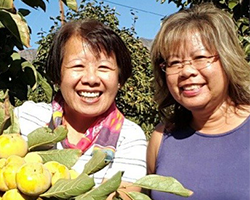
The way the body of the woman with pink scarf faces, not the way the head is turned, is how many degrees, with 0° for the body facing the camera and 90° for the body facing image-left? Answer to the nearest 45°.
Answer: approximately 0°

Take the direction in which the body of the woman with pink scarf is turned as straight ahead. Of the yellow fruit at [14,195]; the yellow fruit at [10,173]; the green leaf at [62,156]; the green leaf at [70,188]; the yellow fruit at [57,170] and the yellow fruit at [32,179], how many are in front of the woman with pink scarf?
6

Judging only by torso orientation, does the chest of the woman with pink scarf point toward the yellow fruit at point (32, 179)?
yes

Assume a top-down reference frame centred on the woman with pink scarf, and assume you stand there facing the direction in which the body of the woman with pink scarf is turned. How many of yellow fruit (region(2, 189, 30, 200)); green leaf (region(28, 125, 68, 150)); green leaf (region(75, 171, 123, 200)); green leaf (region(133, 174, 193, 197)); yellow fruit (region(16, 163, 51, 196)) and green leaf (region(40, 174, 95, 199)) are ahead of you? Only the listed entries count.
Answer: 6

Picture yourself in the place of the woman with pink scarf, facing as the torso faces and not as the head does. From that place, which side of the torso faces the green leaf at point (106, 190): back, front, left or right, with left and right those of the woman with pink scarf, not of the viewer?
front

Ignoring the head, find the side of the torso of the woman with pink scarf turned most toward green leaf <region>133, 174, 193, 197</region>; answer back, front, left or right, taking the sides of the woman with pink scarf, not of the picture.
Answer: front

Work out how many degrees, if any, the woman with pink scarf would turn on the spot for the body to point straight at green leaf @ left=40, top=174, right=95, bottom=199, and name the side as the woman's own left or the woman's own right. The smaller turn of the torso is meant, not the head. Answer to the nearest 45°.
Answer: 0° — they already face it

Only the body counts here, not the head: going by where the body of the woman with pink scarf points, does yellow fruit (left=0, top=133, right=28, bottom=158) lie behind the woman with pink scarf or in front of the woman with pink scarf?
in front

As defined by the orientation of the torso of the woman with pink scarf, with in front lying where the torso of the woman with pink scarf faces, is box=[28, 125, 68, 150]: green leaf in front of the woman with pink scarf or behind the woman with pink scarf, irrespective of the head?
in front

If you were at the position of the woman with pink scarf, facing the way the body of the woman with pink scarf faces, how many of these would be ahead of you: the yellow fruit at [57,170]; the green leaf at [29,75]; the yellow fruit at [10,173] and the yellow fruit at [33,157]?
3

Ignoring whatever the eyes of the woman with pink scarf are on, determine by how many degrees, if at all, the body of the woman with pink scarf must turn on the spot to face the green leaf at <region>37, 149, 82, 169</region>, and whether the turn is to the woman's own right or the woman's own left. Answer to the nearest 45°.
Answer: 0° — they already face it
